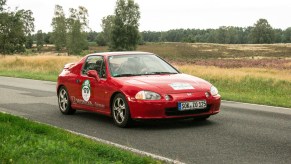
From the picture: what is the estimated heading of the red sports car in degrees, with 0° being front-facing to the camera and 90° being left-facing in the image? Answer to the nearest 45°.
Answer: approximately 315°
